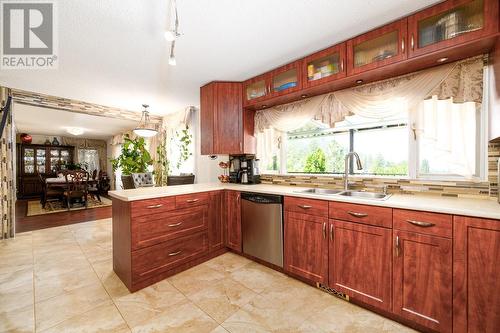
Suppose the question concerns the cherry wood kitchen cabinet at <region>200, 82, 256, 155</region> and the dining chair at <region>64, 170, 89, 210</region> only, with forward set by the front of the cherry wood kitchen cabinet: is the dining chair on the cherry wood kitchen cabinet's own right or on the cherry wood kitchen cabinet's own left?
on the cherry wood kitchen cabinet's own right

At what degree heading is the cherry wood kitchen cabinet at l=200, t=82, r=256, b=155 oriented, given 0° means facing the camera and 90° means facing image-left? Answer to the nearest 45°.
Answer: approximately 0°

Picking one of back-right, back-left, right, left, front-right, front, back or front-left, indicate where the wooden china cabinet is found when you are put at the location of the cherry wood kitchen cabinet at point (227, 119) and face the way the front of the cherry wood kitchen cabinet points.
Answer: back-right

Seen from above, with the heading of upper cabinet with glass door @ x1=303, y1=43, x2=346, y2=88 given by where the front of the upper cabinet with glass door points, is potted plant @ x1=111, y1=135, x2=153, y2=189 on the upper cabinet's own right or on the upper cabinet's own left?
on the upper cabinet's own right

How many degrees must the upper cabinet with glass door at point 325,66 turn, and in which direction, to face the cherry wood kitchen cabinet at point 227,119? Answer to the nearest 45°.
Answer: approximately 45° to its right

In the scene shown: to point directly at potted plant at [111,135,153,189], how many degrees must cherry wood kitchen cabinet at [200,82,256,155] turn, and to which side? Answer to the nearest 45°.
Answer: approximately 135° to its right

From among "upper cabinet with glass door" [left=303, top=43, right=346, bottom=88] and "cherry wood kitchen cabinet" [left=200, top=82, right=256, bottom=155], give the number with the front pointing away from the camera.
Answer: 0

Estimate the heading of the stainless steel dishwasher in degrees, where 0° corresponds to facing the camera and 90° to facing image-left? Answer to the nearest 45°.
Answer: approximately 45°

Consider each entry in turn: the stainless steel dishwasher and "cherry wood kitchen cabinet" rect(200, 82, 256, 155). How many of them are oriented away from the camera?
0

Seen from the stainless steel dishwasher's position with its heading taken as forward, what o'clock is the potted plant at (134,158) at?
The potted plant is roughly at 3 o'clock from the stainless steel dishwasher.

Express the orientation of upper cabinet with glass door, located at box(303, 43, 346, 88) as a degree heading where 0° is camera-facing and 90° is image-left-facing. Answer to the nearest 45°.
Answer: approximately 45°
